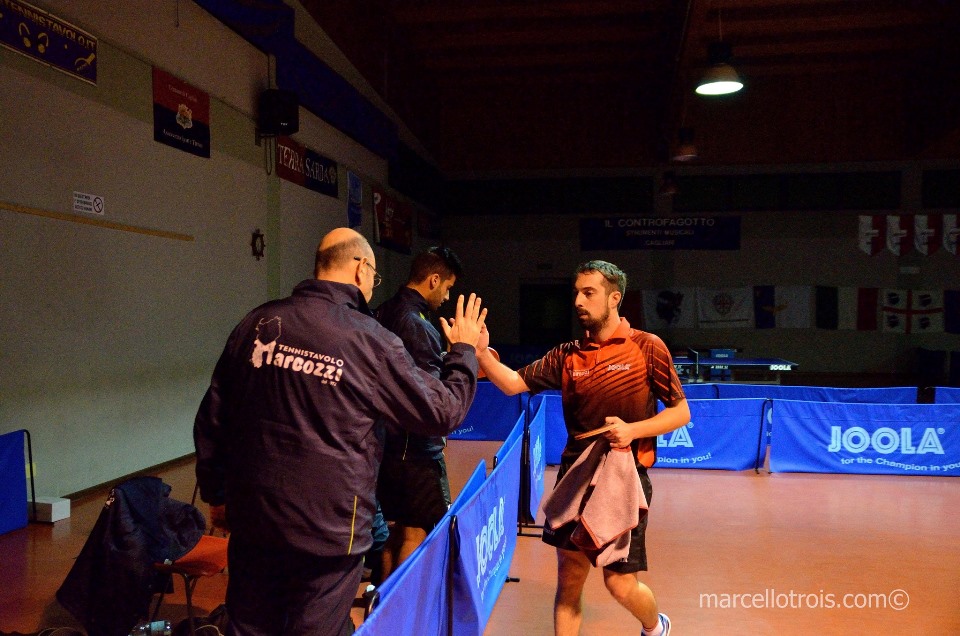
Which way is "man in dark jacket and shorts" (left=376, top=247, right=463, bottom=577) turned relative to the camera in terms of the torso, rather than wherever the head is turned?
to the viewer's right

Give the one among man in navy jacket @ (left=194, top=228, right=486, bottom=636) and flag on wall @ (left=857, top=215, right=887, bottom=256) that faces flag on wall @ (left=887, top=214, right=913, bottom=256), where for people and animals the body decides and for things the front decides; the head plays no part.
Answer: the man in navy jacket

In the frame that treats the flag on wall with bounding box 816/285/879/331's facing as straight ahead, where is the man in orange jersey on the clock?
The man in orange jersey is roughly at 12 o'clock from the flag on wall.

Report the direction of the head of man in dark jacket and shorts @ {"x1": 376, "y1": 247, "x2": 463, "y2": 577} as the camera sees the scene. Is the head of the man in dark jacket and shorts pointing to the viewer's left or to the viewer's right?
to the viewer's right

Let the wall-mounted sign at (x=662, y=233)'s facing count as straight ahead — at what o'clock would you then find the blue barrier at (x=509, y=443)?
The blue barrier is roughly at 12 o'clock from the wall-mounted sign.

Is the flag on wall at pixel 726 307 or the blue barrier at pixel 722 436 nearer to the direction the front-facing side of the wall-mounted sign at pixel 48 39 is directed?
the blue barrier

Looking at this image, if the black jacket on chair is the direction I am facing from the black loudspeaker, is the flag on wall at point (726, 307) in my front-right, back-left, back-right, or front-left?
back-left

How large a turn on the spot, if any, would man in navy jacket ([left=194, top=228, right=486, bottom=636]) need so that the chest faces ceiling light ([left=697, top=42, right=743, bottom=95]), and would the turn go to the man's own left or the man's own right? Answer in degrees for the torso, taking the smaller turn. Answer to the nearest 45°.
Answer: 0° — they already face it

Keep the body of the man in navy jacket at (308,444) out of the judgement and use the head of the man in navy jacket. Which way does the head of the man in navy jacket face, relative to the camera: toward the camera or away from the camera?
away from the camera

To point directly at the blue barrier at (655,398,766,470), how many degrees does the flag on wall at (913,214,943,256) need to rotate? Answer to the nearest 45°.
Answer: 0° — it already faces it
